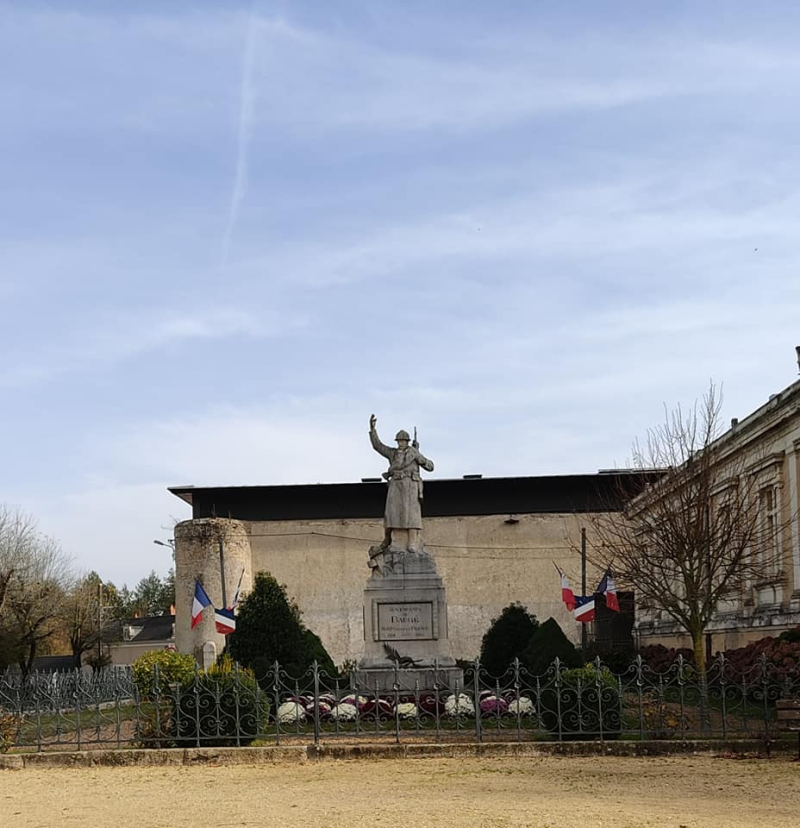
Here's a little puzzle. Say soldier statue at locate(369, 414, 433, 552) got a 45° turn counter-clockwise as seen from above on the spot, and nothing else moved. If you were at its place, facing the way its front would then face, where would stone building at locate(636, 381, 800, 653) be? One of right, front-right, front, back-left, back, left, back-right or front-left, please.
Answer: left

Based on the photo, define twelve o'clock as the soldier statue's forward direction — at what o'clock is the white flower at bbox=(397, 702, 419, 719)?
The white flower is roughly at 12 o'clock from the soldier statue.

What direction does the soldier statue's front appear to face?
toward the camera

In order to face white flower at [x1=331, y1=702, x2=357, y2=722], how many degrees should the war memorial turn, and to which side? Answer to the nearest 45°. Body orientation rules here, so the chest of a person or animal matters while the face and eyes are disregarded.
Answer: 0° — it already faces it

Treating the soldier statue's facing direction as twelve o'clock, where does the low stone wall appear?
The low stone wall is roughly at 12 o'clock from the soldier statue.

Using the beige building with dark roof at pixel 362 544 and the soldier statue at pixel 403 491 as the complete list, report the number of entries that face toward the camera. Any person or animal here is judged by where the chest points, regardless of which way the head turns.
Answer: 2

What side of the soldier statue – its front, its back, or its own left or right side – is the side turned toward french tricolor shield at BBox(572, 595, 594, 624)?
left

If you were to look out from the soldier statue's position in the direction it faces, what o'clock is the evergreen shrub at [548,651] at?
The evergreen shrub is roughly at 8 o'clock from the soldier statue.

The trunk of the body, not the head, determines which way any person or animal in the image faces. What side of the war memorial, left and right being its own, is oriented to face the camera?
front

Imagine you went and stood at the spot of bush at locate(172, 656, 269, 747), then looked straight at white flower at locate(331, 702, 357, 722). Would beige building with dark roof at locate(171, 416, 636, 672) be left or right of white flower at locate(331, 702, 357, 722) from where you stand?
left
